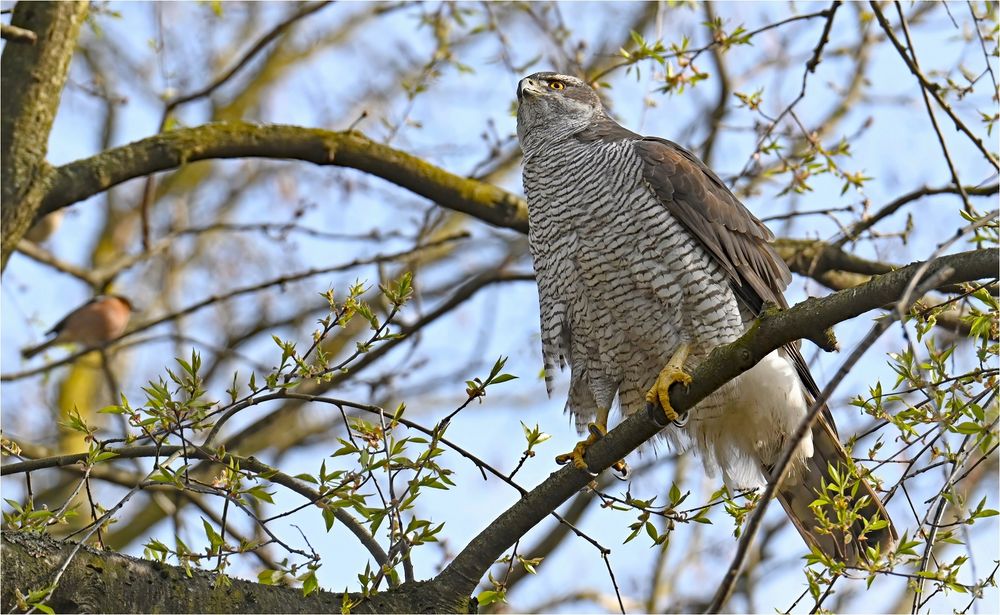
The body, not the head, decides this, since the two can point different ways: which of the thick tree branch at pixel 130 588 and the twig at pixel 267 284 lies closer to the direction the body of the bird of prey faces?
the thick tree branch

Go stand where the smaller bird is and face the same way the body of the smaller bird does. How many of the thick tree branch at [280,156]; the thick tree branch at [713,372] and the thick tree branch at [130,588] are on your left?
0

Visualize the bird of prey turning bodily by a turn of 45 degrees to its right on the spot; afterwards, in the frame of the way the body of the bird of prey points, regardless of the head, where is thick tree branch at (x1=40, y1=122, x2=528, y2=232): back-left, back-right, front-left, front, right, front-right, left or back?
front

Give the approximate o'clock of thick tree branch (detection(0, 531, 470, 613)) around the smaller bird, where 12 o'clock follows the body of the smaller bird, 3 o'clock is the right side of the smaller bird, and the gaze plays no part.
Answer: The thick tree branch is roughly at 3 o'clock from the smaller bird.

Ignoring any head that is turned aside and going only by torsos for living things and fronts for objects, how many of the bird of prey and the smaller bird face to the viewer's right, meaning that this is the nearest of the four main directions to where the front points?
1

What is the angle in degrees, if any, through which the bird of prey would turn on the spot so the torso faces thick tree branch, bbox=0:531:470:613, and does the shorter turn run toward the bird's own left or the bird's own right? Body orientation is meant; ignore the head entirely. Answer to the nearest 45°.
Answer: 0° — it already faces it

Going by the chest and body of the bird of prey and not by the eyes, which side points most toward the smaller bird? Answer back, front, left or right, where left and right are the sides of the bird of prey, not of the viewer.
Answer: right

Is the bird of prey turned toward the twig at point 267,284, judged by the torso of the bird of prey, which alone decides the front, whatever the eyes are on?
no

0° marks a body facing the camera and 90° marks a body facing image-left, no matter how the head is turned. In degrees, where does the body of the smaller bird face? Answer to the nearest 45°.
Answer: approximately 270°

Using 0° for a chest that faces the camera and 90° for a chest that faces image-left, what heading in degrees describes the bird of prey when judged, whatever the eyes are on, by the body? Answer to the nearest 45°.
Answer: approximately 45°
